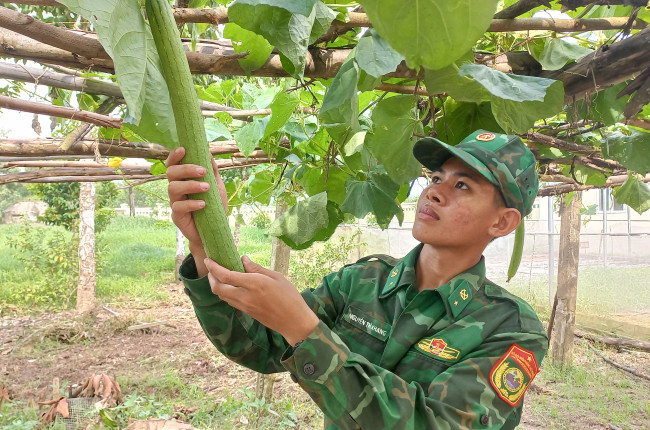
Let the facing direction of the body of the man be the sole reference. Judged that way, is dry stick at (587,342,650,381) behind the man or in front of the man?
behind

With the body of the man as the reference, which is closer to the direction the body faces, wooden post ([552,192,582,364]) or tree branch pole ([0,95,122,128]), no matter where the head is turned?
the tree branch pole

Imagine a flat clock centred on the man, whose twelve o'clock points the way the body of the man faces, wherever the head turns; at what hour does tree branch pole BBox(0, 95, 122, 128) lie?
The tree branch pole is roughly at 2 o'clock from the man.

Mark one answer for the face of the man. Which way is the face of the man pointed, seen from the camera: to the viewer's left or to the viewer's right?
to the viewer's left

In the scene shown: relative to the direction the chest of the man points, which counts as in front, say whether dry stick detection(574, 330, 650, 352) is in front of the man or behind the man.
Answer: behind

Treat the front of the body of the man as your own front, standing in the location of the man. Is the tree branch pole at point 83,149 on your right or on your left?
on your right

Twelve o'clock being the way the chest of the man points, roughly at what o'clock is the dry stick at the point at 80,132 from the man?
The dry stick is roughly at 2 o'clock from the man.

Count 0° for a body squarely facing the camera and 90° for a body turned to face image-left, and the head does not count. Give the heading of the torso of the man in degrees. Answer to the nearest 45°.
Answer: approximately 45°

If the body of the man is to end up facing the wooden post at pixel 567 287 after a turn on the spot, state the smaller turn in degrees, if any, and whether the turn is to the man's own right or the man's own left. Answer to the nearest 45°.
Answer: approximately 180°

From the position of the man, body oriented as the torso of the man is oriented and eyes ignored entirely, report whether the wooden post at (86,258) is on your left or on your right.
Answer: on your right

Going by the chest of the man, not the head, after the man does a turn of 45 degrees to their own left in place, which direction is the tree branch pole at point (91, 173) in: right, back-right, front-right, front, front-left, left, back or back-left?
back-right
